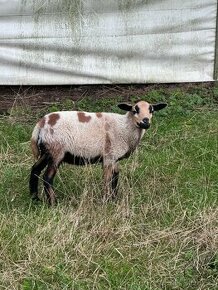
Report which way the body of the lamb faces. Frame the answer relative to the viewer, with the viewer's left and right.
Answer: facing to the right of the viewer

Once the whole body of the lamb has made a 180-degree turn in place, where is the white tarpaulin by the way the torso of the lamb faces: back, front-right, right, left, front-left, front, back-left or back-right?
right
